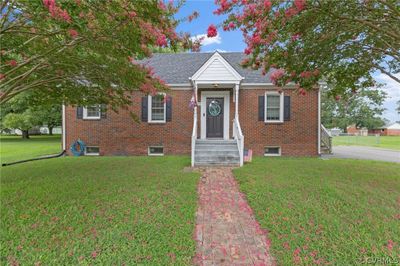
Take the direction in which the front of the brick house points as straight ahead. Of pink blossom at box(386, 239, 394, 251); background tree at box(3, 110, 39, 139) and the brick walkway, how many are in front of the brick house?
2

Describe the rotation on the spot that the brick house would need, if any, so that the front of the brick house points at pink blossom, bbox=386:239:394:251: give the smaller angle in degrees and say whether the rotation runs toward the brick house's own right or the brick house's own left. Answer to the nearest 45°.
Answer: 0° — it already faces it

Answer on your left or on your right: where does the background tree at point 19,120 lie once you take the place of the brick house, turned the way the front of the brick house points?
on your right

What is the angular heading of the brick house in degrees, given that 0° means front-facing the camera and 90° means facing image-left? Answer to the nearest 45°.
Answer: approximately 0°

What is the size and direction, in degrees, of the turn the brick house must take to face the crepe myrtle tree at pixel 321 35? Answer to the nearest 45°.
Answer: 0° — it already faces it

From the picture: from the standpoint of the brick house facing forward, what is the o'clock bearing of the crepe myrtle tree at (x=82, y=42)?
The crepe myrtle tree is roughly at 1 o'clock from the brick house.

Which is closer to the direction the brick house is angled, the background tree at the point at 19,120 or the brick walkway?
the brick walkway

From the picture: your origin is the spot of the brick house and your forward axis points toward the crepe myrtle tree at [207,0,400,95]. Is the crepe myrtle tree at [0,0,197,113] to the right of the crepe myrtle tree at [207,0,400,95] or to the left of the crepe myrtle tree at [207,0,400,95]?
right

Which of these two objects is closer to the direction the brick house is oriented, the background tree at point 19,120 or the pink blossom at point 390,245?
the pink blossom

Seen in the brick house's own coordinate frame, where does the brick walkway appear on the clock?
The brick walkway is roughly at 12 o'clock from the brick house.

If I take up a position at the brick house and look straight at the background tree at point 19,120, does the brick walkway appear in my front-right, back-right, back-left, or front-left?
back-left

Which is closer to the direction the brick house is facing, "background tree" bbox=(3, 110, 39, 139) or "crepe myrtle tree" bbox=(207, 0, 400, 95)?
the crepe myrtle tree
